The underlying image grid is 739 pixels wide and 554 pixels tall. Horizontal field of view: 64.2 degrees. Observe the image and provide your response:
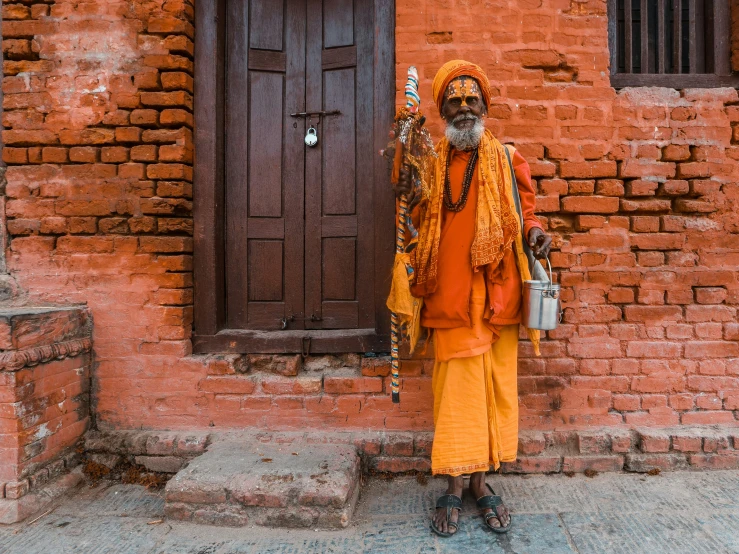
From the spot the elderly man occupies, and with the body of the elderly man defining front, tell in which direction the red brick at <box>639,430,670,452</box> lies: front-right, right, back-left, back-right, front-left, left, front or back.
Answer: back-left

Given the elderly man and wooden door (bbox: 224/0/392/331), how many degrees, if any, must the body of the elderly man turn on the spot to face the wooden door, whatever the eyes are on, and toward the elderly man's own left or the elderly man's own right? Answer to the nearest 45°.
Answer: approximately 135° to the elderly man's own right

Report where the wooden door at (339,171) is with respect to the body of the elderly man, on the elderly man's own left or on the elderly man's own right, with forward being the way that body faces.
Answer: on the elderly man's own right

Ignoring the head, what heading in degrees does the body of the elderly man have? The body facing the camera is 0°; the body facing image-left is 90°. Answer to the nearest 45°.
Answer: approximately 0°
